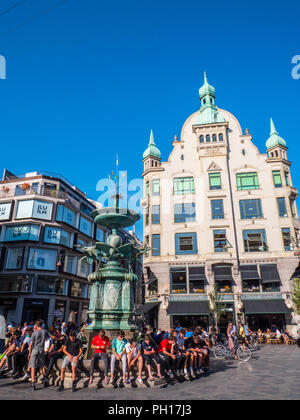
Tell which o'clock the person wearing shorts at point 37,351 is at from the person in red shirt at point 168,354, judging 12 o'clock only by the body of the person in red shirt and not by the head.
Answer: The person wearing shorts is roughly at 4 o'clock from the person in red shirt.

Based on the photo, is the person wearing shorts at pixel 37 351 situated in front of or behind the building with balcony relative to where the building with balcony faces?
in front

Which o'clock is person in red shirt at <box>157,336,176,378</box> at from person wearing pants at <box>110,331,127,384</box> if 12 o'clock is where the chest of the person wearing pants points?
The person in red shirt is roughly at 8 o'clock from the person wearing pants.

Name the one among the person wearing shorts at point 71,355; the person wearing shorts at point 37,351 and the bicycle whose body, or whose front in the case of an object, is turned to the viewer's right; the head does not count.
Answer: the bicycle

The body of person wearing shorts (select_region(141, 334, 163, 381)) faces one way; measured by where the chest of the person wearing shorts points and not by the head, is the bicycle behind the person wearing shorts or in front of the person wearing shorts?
behind

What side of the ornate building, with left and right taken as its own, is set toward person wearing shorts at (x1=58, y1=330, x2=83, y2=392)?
front

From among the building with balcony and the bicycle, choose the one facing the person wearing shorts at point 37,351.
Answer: the building with balcony

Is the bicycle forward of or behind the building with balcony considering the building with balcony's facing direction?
forward
